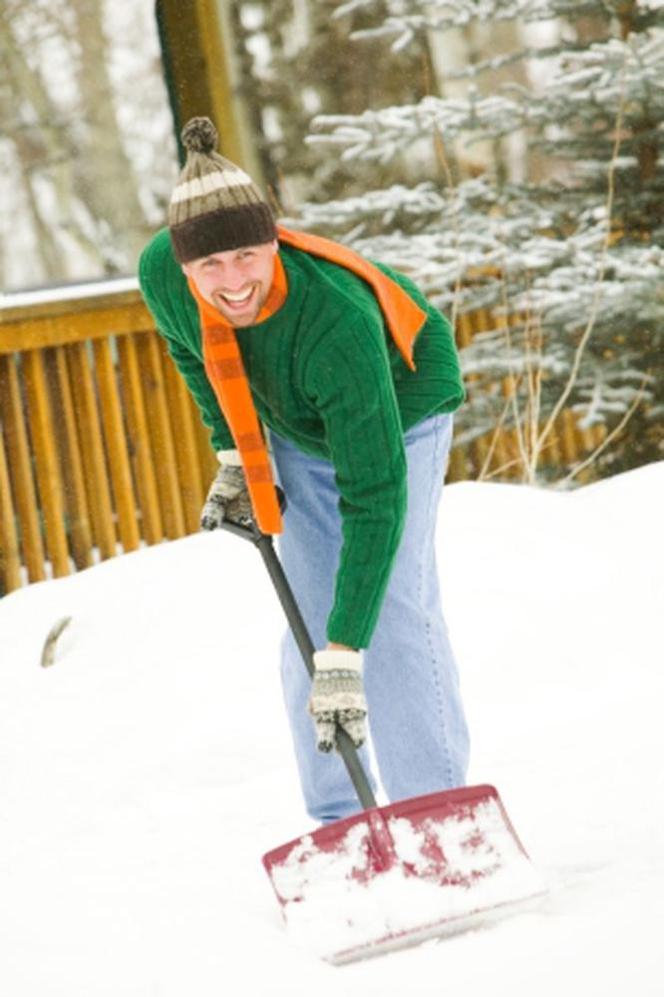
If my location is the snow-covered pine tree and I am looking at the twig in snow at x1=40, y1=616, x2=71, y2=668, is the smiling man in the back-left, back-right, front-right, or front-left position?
front-left

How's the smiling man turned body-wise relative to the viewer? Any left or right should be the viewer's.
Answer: facing the viewer and to the left of the viewer

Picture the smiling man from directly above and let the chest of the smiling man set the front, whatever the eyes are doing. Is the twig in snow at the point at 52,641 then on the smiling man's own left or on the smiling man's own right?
on the smiling man's own right

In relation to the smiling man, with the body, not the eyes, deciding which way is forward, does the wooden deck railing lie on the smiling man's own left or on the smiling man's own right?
on the smiling man's own right

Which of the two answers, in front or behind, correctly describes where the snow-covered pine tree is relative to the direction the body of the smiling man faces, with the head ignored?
behind

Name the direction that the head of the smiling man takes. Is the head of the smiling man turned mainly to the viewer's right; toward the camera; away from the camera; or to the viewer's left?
toward the camera

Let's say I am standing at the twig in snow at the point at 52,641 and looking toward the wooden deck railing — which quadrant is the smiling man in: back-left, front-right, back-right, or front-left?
back-right
